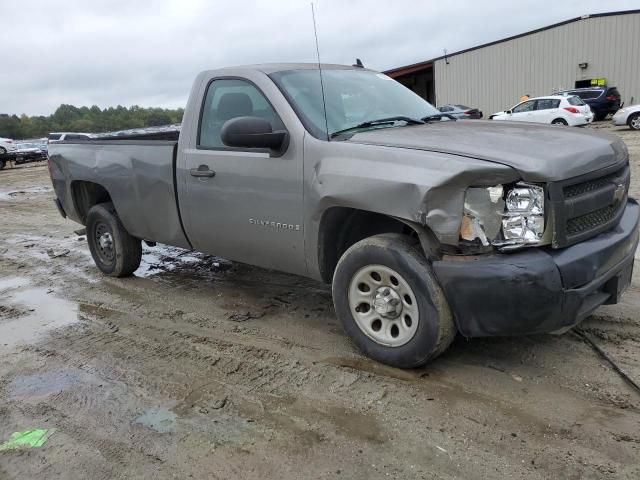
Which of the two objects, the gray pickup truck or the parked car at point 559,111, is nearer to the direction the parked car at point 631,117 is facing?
the parked car

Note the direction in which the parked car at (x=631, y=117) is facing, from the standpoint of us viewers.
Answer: facing to the left of the viewer

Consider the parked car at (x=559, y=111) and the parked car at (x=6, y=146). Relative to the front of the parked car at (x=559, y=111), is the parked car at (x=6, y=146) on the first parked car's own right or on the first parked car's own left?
on the first parked car's own left

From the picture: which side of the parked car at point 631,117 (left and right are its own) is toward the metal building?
right

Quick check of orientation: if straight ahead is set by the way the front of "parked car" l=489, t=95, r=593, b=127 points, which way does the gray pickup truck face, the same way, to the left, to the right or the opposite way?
the opposite way

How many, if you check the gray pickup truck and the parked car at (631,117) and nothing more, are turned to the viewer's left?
1

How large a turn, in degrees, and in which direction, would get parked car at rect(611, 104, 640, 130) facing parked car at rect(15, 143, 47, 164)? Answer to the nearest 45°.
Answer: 0° — it already faces it

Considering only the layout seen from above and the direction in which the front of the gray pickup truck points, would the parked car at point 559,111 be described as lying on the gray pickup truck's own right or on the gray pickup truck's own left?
on the gray pickup truck's own left

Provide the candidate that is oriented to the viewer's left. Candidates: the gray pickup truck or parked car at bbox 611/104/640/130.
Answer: the parked car

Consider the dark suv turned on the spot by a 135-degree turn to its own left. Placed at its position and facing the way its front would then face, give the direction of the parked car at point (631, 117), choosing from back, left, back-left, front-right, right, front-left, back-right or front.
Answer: front
